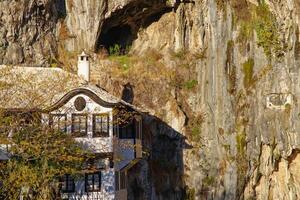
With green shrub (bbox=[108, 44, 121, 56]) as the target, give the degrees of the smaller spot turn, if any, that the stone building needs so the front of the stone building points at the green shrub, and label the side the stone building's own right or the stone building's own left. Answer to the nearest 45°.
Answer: approximately 180°

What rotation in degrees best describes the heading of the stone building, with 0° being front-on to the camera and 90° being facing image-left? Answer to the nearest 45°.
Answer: approximately 0°

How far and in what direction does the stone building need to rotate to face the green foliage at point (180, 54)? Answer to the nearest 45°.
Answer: approximately 135° to its left

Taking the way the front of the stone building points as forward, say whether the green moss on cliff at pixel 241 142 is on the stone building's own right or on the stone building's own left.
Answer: on the stone building's own left

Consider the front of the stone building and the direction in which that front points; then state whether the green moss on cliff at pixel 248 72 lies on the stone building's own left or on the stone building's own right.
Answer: on the stone building's own left

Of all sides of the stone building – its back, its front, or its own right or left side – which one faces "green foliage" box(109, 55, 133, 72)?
back

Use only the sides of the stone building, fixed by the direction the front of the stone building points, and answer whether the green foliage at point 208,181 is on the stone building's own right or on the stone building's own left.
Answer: on the stone building's own left
